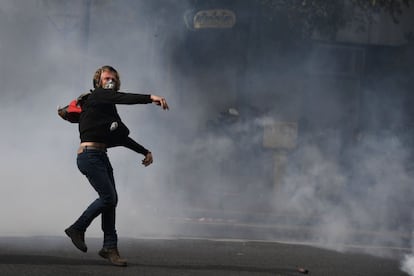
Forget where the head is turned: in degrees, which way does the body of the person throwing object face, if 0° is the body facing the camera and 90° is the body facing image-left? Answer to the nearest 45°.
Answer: approximately 315°

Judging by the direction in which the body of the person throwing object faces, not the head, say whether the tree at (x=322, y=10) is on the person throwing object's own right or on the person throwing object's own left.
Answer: on the person throwing object's own left
